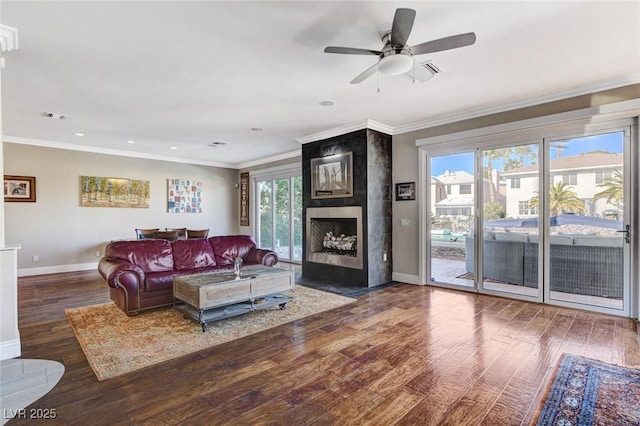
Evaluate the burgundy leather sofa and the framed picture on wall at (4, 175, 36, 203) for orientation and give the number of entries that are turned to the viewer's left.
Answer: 0

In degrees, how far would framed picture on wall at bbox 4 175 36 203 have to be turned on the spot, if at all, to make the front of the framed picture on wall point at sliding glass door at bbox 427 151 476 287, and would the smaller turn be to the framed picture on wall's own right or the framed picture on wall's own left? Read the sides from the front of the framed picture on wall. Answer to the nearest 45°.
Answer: approximately 45° to the framed picture on wall's own left

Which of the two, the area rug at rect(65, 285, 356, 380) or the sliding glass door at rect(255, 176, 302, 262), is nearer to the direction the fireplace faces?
the area rug

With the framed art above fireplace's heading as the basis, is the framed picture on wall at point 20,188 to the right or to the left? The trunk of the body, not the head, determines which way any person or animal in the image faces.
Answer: on its right

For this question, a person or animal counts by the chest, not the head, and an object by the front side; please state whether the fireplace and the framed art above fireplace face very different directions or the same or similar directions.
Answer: same or similar directions

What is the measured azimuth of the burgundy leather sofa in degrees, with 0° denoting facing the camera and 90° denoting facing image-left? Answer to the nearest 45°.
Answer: approximately 315°

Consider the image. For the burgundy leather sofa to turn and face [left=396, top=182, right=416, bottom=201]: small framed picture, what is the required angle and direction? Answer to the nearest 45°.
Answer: approximately 45° to its left

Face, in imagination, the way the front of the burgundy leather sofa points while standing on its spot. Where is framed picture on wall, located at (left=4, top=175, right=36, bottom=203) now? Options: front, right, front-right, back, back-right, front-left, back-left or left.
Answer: back

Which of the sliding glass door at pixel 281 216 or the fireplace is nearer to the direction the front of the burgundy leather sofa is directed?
the fireplace

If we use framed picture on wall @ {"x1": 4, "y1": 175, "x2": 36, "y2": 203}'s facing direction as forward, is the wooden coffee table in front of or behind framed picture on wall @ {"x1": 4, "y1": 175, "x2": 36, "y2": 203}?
in front

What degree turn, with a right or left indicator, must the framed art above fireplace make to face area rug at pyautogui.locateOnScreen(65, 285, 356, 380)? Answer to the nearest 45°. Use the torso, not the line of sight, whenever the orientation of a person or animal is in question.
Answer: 0° — it already faces it

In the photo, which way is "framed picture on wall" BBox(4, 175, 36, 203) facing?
toward the camera

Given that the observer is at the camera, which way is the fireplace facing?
facing the viewer and to the left of the viewer

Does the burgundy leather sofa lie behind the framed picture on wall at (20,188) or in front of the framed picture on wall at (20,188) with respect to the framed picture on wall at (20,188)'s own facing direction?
in front
